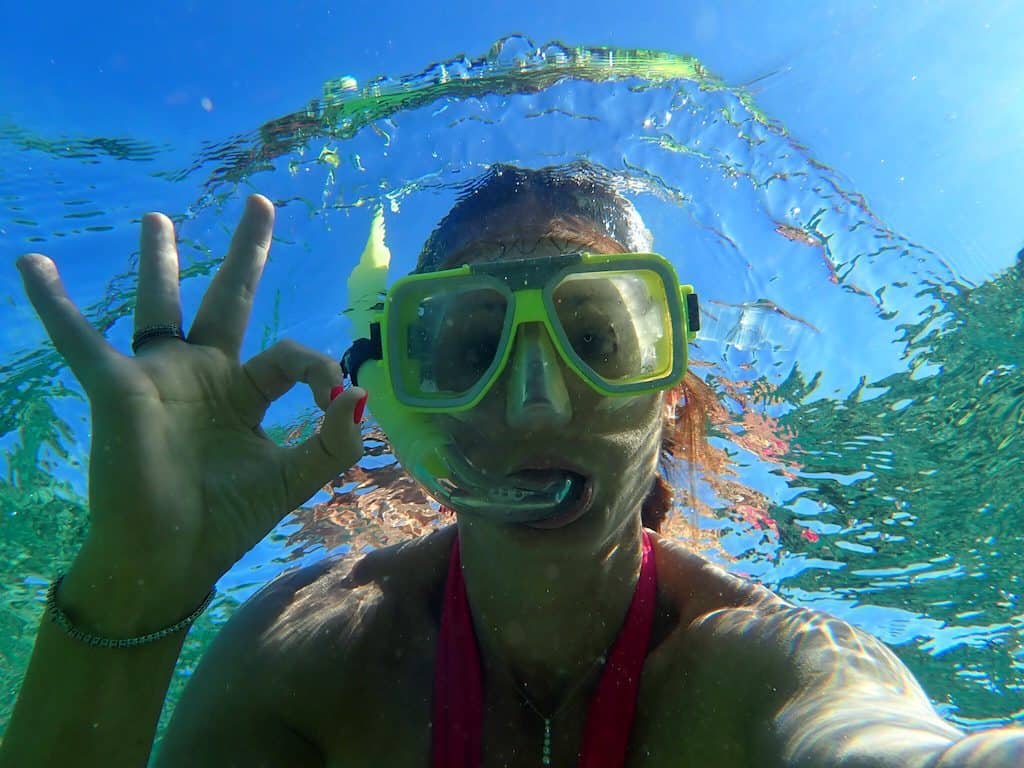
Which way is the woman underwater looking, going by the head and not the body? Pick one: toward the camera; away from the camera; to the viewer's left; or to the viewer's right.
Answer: toward the camera

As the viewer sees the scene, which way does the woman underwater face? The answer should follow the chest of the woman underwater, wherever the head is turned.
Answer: toward the camera
